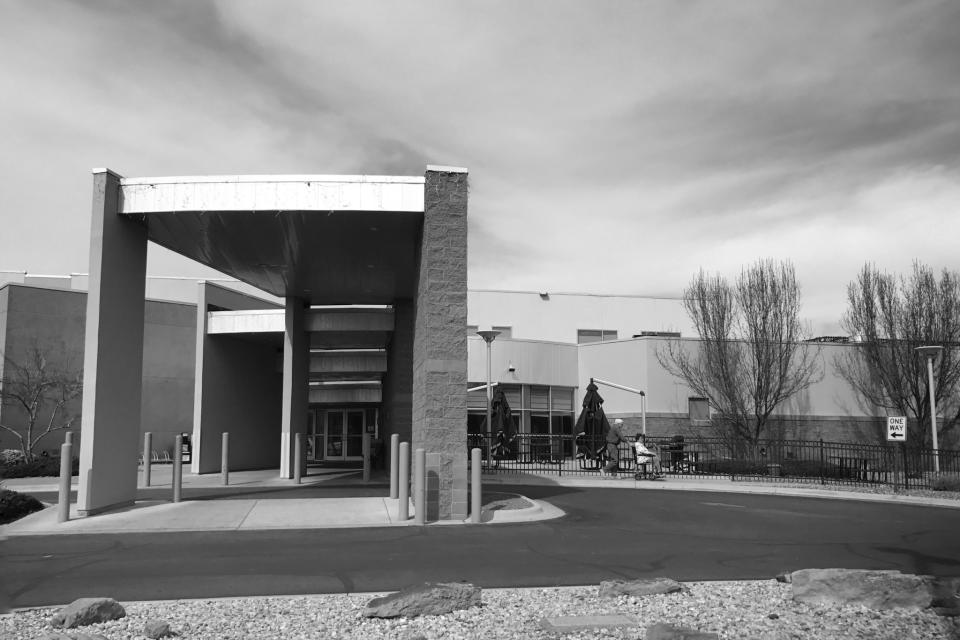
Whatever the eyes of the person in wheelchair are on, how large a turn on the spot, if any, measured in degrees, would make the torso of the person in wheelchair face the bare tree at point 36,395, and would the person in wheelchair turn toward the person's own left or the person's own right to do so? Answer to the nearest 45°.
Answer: approximately 180°

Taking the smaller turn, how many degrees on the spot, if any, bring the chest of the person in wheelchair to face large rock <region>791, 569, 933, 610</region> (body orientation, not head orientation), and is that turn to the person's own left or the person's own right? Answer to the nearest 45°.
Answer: approximately 90° to the person's own right

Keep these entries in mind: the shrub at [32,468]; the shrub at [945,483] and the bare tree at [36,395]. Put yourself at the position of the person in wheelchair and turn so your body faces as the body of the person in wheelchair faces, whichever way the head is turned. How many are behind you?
2

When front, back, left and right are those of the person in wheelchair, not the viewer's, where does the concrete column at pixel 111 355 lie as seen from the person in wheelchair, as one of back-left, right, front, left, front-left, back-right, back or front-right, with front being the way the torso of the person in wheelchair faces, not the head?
back-right

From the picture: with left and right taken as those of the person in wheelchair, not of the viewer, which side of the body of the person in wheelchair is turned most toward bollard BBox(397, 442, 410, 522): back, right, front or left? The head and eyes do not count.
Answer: right

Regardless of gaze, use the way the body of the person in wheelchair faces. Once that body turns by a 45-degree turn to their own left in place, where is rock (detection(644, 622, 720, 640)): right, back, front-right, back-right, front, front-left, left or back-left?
back-right

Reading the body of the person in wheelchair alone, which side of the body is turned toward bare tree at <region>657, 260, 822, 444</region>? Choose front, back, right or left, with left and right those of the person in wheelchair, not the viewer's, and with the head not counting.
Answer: left

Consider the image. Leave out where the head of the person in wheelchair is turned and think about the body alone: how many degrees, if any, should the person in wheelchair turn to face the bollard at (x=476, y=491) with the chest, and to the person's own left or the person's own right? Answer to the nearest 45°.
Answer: approximately 90° to the person's own right

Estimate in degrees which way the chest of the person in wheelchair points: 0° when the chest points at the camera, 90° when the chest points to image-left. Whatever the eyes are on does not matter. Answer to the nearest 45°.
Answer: approximately 270°

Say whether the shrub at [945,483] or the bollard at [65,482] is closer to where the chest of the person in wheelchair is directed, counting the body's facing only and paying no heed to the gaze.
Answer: the shrub

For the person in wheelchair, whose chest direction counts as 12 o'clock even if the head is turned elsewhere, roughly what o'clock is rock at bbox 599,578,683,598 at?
The rock is roughly at 3 o'clock from the person in wheelchair.

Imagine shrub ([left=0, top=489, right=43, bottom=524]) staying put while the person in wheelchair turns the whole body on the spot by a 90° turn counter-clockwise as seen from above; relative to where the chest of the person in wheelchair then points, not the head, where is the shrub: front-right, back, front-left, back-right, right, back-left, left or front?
back-left

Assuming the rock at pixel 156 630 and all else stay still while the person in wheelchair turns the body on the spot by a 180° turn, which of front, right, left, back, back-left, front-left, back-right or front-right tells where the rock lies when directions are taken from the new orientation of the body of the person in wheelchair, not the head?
left

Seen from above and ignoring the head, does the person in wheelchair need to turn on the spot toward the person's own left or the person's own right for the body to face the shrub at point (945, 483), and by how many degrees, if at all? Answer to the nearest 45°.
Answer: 0° — they already face it

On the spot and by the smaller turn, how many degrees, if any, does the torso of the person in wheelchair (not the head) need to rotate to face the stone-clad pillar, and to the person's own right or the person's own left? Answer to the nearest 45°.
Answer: approximately 90° to the person's own right
